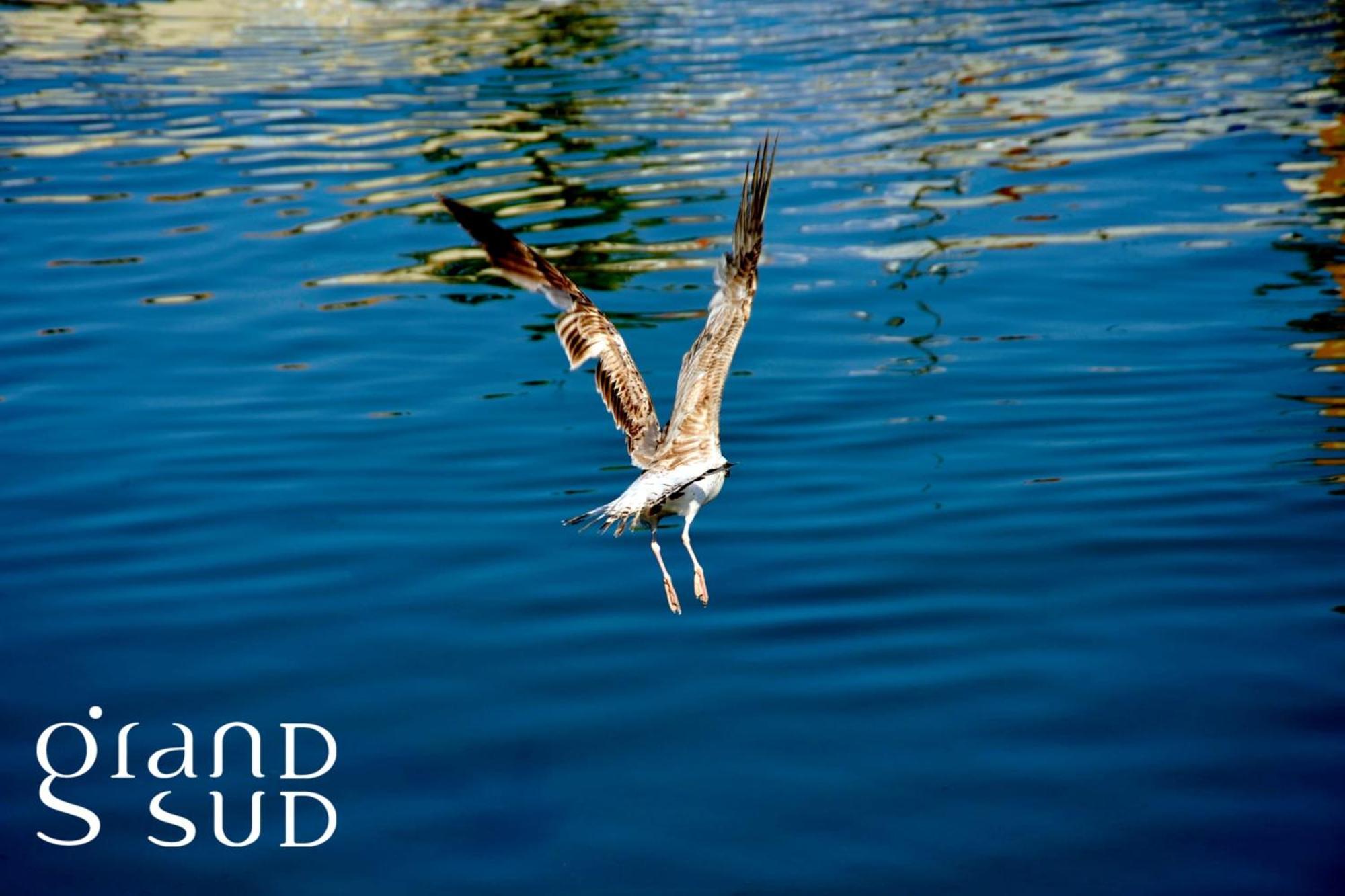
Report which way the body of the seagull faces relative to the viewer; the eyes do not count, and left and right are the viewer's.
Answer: facing away from the viewer and to the right of the viewer
